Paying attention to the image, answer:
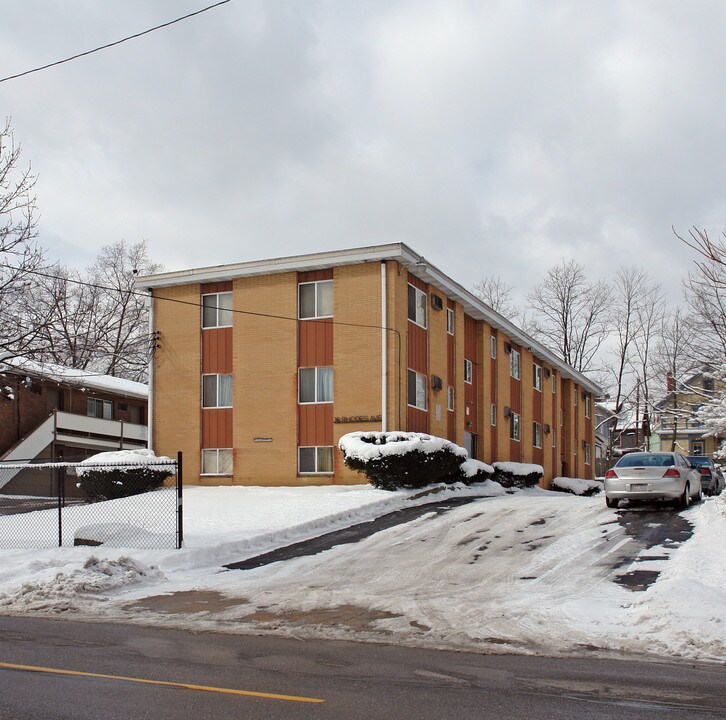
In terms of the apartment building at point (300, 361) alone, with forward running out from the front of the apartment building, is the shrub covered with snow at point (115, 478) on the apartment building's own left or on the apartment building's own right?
on the apartment building's own right

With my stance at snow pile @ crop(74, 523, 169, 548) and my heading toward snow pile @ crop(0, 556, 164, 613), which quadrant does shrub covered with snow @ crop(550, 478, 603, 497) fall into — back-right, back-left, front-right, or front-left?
back-left

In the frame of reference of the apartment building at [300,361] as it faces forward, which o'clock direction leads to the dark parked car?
The dark parked car is roughly at 10 o'clock from the apartment building.

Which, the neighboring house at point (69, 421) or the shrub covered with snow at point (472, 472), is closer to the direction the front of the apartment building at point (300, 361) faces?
the shrub covered with snow

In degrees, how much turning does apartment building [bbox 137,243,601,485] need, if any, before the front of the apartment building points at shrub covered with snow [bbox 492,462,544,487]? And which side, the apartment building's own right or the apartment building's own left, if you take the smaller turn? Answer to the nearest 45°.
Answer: approximately 90° to the apartment building's own left

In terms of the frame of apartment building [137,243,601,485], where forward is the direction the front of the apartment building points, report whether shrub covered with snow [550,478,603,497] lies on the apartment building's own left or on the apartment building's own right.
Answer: on the apartment building's own left

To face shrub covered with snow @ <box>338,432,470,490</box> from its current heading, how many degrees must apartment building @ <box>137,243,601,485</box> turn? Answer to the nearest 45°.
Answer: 0° — it already faces it
